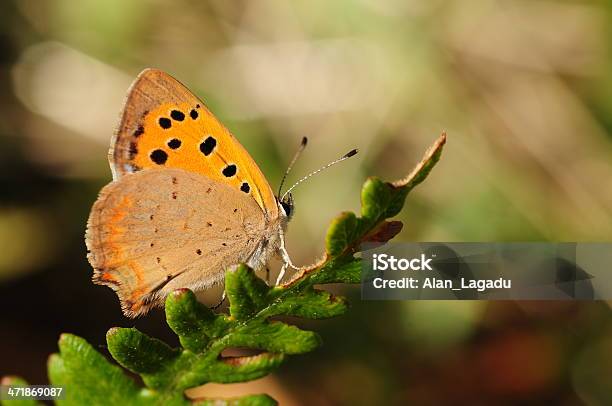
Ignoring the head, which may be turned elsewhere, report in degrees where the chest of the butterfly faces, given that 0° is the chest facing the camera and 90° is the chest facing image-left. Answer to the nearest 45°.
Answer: approximately 270°
